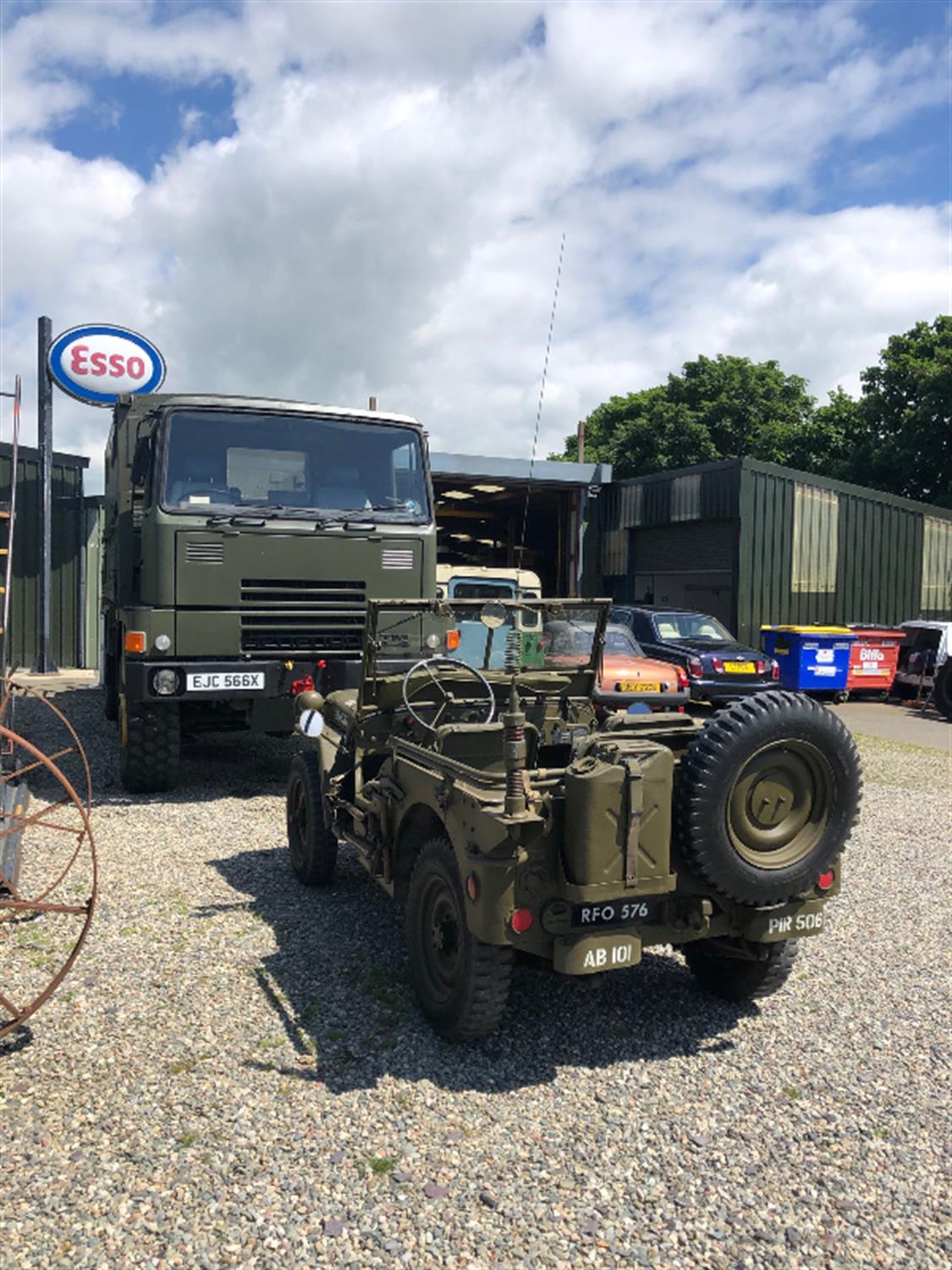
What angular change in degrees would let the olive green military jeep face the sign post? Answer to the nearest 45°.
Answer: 0° — it already faces it

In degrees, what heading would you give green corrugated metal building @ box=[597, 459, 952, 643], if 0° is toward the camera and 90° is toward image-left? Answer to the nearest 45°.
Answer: approximately 45°

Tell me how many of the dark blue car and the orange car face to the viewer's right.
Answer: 0

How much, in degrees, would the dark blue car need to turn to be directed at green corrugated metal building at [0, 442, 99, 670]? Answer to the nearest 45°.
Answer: approximately 45° to its left

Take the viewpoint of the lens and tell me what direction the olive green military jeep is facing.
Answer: facing away from the viewer and to the left of the viewer

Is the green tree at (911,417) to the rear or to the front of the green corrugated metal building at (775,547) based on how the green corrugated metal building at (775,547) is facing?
to the rear

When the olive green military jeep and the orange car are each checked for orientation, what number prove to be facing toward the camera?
0

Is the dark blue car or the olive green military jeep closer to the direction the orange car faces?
the dark blue car

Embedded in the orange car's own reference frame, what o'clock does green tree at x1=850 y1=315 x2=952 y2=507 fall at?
The green tree is roughly at 2 o'clock from the orange car.

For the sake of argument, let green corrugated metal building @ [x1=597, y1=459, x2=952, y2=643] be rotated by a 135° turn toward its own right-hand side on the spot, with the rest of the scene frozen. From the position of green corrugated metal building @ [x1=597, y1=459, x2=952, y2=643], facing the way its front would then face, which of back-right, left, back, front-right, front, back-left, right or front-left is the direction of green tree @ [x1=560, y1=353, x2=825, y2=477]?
front

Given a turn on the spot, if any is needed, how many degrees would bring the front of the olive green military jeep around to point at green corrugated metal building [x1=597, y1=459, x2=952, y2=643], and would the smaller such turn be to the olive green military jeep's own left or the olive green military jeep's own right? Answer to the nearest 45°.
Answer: approximately 45° to the olive green military jeep's own right

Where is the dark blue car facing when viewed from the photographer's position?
facing away from the viewer and to the left of the viewer

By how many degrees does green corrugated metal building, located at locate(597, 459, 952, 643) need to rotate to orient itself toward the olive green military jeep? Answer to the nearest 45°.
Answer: approximately 45° to its left

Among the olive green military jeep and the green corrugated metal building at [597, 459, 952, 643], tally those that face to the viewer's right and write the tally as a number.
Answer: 0

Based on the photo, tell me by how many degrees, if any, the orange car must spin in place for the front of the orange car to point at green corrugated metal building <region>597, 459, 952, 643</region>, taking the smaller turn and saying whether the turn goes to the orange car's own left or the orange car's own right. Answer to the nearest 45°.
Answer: approximately 45° to the orange car's own right
